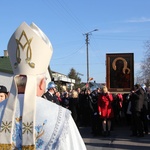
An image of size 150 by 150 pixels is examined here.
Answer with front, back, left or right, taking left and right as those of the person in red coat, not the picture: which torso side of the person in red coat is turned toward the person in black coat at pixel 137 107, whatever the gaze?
left

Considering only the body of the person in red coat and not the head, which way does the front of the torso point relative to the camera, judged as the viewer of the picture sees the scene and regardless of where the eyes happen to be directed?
toward the camera
